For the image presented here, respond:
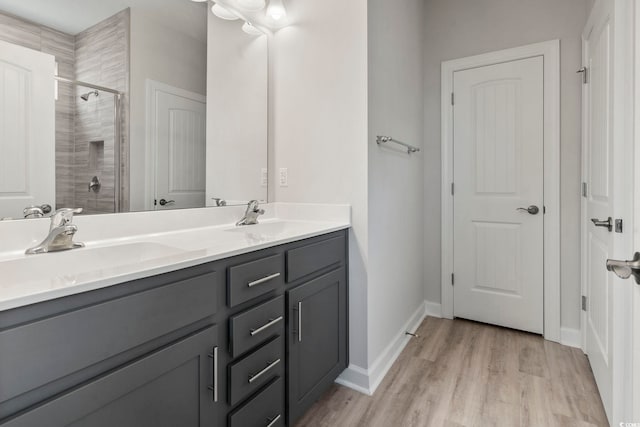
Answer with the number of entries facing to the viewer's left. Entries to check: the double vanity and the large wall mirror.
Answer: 0

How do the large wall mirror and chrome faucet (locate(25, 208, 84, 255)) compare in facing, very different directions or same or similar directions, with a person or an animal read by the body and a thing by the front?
same or similar directions

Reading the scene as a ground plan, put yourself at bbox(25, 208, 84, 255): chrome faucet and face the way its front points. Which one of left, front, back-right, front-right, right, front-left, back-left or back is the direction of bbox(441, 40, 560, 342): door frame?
front-left

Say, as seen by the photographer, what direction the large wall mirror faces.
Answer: facing the viewer and to the right of the viewer

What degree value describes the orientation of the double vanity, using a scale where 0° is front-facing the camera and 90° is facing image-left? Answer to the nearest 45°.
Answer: approximately 315°

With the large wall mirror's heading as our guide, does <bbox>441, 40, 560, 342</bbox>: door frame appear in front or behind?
in front

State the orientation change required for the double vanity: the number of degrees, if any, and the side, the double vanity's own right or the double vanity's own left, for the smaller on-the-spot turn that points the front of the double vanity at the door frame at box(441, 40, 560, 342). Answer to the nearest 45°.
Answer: approximately 45° to the double vanity's own left
